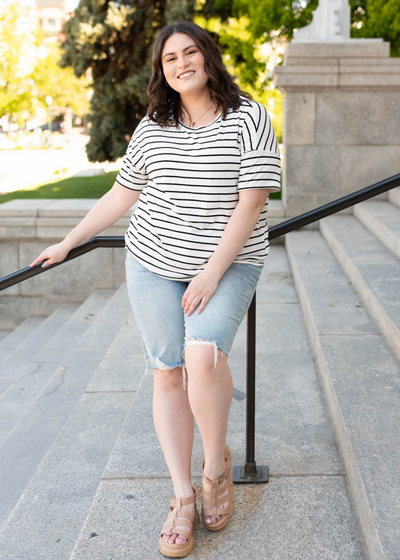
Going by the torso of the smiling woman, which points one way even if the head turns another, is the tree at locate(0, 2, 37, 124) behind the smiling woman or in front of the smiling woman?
behind

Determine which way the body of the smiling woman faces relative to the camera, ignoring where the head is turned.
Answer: toward the camera

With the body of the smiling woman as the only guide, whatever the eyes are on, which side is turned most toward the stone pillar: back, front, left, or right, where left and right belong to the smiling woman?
back

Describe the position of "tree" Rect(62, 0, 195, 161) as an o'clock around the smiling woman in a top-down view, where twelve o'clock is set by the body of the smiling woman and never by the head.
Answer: The tree is roughly at 6 o'clock from the smiling woman.

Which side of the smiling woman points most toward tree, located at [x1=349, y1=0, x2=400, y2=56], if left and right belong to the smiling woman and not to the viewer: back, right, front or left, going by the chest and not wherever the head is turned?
back
